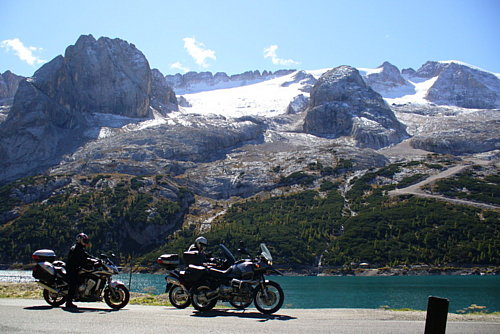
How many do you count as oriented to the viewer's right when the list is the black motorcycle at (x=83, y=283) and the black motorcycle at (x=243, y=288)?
2

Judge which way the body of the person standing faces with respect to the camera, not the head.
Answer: to the viewer's right

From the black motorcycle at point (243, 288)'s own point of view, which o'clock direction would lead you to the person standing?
The person standing is roughly at 6 o'clock from the black motorcycle.

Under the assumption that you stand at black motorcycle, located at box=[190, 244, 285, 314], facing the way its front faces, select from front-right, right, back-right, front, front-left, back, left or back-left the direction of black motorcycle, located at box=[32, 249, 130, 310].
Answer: back

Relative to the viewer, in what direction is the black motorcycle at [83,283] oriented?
to the viewer's right

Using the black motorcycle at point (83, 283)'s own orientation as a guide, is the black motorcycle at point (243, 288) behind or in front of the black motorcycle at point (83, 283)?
in front

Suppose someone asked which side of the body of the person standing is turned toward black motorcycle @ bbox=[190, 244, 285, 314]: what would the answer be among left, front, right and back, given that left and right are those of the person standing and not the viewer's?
front

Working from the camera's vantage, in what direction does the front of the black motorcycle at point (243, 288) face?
facing to the right of the viewer
